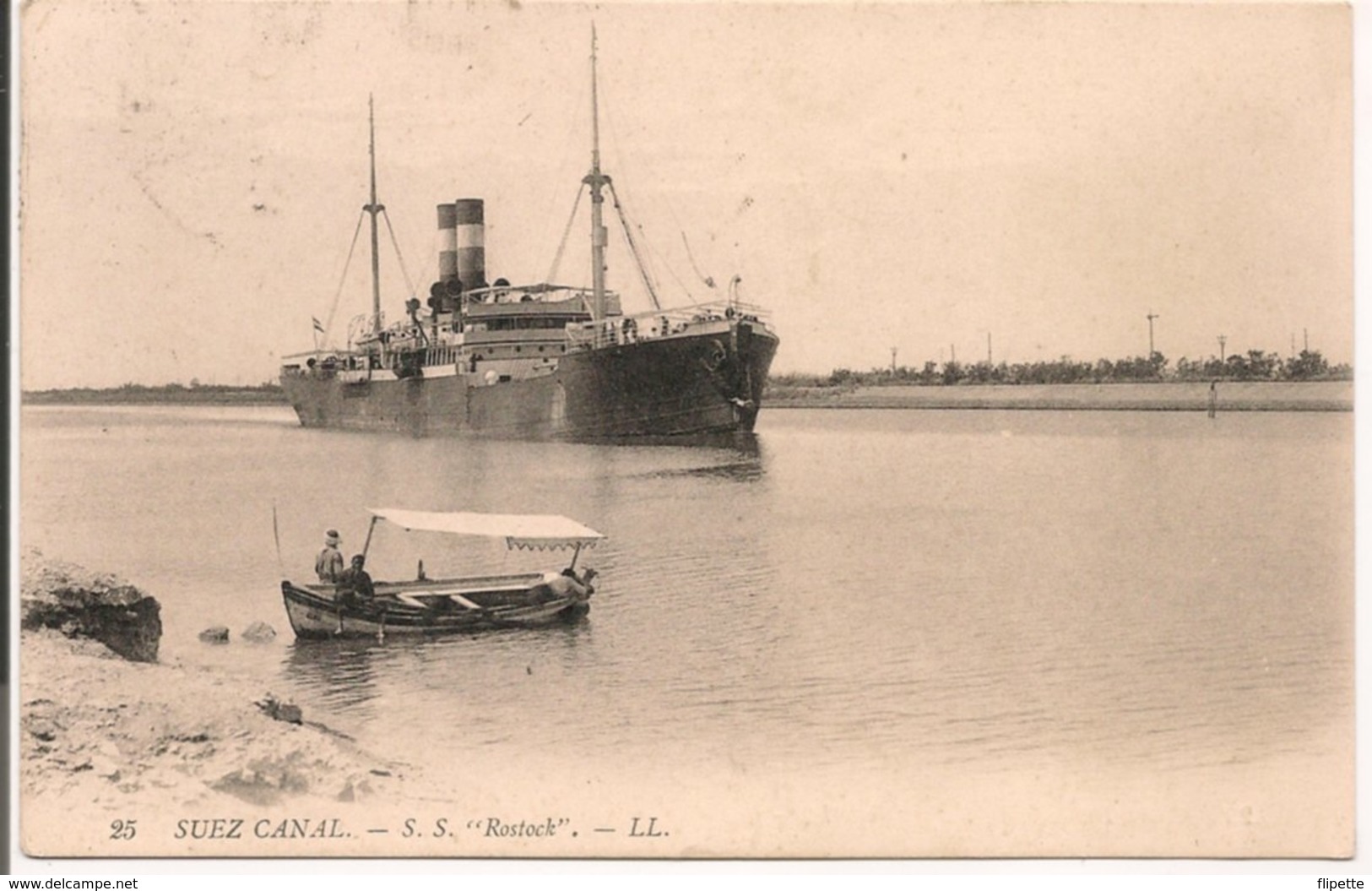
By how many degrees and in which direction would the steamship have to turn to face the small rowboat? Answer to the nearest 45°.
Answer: approximately 45° to its right

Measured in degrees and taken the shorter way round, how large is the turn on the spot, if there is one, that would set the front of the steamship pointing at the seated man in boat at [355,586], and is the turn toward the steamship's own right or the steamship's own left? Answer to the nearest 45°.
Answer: approximately 45° to the steamship's own right

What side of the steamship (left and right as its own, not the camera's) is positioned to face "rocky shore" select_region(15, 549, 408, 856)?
right

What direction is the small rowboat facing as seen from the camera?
to the viewer's left

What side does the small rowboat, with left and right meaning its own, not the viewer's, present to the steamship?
right

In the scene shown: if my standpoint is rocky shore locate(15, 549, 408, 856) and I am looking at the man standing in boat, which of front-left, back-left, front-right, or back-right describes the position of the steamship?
front-left

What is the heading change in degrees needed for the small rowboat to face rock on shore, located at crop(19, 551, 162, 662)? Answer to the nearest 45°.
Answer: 0° — it already faces it

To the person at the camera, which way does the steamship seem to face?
facing the viewer and to the right of the viewer

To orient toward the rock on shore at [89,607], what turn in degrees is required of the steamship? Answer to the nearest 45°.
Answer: approximately 90° to its right
